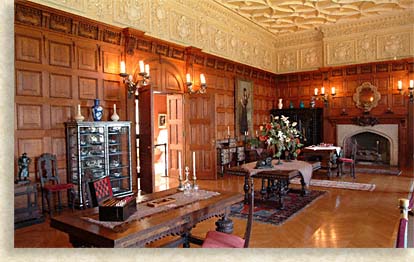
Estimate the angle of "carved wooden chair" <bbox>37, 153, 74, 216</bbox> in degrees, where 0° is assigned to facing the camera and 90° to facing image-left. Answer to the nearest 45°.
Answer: approximately 315°

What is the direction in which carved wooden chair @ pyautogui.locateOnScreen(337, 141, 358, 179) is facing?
to the viewer's left

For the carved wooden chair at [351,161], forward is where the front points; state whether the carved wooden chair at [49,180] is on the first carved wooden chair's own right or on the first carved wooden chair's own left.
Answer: on the first carved wooden chair's own left

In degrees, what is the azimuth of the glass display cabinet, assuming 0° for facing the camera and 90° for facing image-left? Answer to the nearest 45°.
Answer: approximately 315°

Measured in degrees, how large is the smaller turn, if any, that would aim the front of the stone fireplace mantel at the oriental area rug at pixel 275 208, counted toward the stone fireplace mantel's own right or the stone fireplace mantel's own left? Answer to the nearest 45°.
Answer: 0° — it already faces it

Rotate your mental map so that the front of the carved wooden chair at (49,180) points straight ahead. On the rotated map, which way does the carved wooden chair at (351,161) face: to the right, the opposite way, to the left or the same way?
the opposite way

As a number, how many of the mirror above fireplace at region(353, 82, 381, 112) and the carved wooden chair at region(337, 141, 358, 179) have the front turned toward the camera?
1
